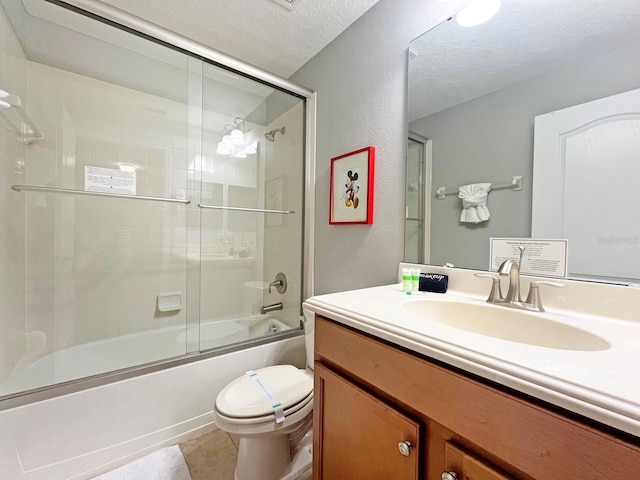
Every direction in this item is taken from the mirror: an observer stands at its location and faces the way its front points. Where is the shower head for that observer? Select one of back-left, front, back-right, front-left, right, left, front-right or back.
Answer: front-right

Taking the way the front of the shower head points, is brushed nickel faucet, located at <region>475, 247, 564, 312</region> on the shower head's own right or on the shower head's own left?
on the shower head's own left

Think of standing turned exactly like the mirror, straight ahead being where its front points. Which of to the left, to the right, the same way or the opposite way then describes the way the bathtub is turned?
the opposite way

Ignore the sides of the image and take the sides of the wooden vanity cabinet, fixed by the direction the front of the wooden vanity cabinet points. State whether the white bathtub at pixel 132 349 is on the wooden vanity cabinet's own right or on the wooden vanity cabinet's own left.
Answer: on the wooden vanity cabinet's own right

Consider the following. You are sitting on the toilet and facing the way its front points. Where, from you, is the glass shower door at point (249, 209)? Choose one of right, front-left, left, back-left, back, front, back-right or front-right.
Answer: back-right

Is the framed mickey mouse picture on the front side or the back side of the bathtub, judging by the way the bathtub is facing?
on the front side

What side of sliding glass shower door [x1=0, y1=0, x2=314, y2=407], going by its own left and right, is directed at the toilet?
front

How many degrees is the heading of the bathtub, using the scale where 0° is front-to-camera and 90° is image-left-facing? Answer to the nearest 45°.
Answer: approximately 315°

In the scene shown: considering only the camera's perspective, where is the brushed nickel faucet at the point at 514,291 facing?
facing the viewer and to the left of the viewer

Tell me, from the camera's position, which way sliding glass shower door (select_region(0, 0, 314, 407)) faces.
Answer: facing the viewer and to the right of the viewer

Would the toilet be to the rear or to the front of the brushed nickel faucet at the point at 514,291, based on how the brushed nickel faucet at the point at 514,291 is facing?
to the front

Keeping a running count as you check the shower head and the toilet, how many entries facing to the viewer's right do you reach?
0

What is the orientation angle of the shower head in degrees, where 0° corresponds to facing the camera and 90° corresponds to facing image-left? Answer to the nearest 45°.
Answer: approximately 45°

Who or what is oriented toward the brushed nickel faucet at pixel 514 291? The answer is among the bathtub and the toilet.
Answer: the bathtub
